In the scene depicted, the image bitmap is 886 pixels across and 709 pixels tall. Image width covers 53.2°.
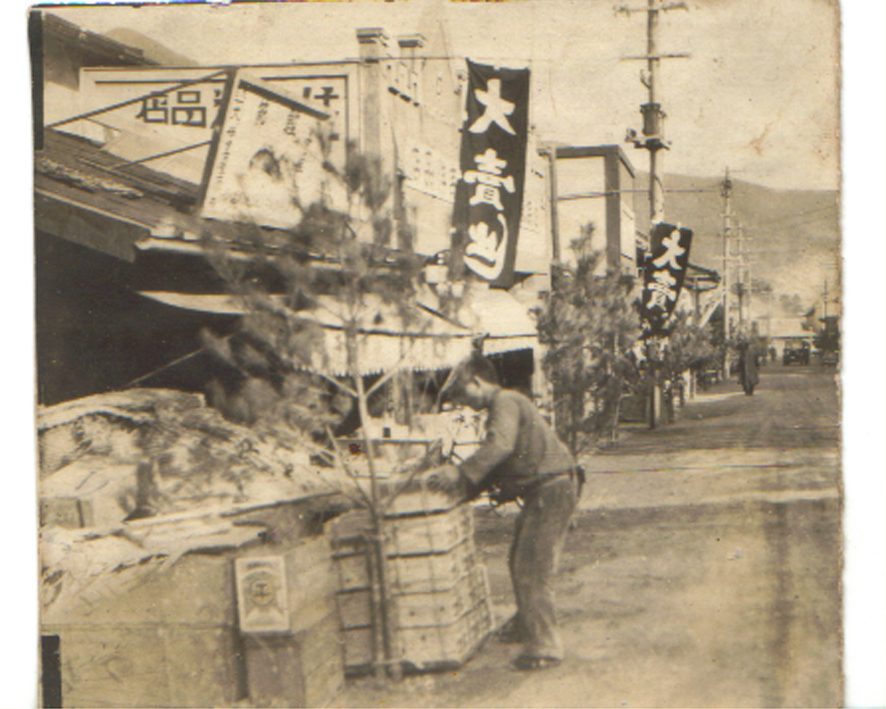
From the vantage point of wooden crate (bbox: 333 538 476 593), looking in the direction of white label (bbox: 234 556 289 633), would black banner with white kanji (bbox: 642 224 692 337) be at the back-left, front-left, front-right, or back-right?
back-right

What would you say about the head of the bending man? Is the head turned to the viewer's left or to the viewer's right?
to the viewer's left

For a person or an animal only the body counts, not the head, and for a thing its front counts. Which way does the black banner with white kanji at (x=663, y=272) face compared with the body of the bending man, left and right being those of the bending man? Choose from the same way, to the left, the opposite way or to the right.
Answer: to the left

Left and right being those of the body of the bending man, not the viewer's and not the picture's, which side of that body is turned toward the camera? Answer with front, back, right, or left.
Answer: left

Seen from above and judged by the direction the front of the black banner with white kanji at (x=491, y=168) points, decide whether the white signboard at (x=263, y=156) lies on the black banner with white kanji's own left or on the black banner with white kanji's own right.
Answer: on the black banner with white kanji's own right

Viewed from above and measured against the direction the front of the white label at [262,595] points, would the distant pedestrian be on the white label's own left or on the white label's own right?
on the white label's own left
